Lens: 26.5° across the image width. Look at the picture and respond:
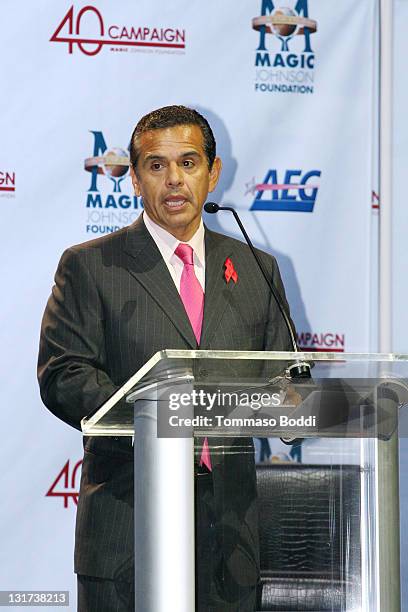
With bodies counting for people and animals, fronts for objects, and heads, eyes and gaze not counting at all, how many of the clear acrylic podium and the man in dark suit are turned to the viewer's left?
0

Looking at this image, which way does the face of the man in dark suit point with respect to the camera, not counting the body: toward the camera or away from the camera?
toward the camera
